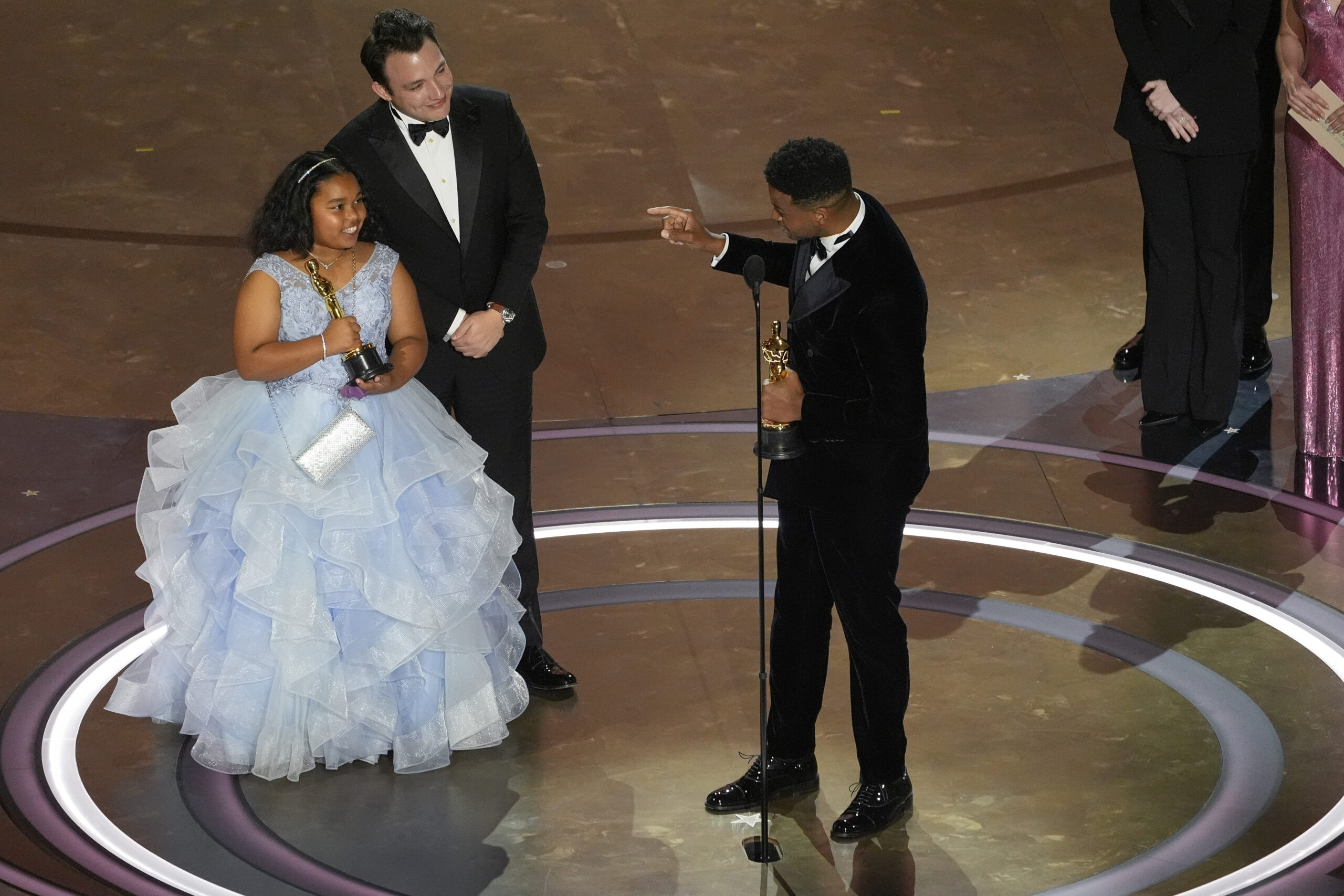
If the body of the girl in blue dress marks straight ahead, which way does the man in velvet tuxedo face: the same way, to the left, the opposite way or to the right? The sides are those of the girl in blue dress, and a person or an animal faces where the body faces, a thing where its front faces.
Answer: to the right

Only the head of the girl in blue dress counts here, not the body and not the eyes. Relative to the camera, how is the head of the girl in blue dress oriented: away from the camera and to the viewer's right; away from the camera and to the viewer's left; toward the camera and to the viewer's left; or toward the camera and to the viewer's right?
toward the camera and to the viewer's right

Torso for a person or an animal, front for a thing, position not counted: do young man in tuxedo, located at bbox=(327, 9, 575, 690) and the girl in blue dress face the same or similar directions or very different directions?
same or similar directions

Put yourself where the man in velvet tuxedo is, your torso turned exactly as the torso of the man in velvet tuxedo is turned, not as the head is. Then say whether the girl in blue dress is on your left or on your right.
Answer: on your right

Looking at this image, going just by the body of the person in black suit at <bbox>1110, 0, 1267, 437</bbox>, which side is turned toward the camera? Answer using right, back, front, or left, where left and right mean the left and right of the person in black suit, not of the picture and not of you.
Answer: front

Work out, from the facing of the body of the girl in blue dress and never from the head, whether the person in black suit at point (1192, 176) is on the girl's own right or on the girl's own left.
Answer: on the girl's own left

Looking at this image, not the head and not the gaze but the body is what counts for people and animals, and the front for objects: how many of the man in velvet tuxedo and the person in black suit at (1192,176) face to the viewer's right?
0

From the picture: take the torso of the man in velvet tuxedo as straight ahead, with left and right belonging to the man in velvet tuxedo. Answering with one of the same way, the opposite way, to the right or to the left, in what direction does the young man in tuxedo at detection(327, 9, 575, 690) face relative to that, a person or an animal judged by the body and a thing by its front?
to the left

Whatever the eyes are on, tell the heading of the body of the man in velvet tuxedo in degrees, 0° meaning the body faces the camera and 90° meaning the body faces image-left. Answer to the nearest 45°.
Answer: approximately 45°

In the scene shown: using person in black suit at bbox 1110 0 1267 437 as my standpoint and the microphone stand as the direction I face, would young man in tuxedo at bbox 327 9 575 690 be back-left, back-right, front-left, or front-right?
front-right

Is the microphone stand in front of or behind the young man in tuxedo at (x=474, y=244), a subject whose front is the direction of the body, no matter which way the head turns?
in front

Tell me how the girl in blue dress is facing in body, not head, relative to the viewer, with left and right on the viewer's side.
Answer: facing the viewer and to the right of the viewer

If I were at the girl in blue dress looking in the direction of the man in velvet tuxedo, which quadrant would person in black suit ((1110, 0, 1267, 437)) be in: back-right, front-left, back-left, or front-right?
front-left

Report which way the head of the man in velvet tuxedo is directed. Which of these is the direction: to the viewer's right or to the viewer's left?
to the viewer's left
